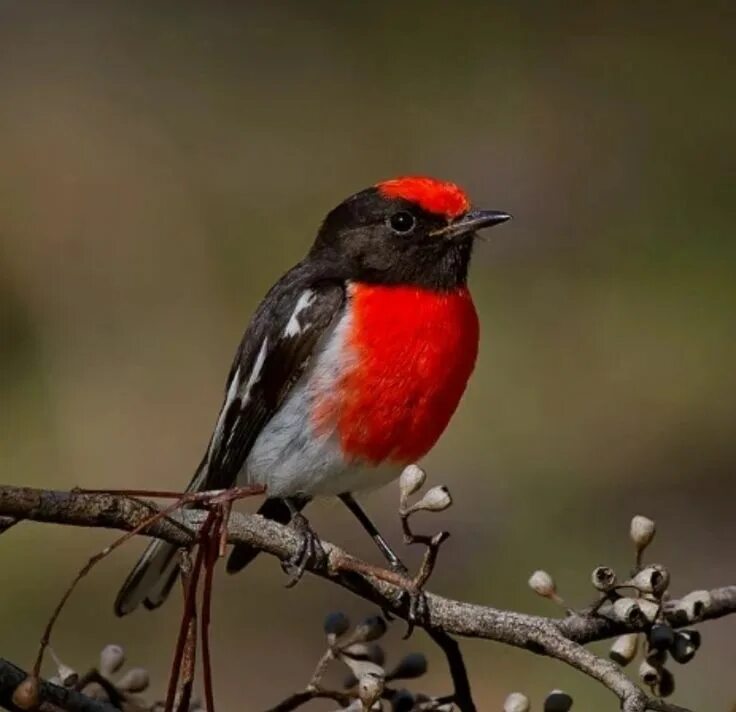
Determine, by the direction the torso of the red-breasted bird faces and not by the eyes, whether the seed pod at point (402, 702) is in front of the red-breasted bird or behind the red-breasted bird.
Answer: in front

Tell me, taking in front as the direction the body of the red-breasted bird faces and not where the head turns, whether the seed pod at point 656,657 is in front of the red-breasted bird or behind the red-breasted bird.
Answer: in front

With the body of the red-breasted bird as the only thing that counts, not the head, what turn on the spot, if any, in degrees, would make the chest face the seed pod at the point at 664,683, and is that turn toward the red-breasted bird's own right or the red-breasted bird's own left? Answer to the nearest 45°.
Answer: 0° — it already faces it

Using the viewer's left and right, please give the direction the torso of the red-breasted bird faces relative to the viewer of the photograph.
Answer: facing the viewer and to the right of the viewer

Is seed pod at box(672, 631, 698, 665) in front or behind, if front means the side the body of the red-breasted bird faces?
in front

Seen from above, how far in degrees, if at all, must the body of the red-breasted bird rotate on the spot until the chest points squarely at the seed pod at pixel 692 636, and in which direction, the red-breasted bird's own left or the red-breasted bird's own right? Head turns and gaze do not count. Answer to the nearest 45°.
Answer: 0° — it already faces it
